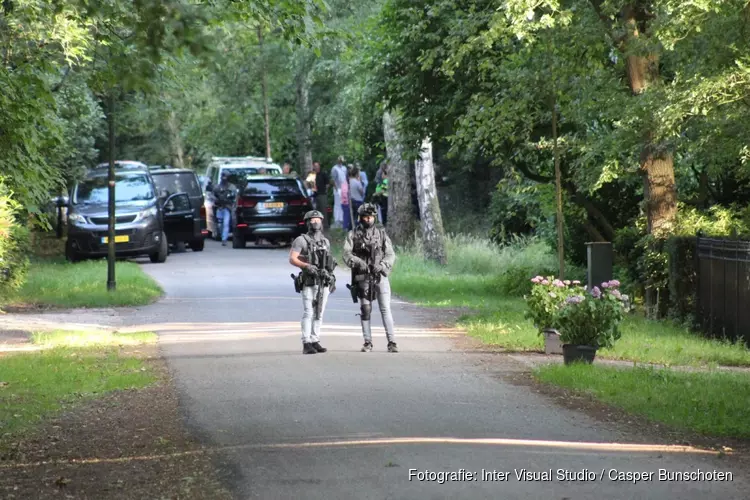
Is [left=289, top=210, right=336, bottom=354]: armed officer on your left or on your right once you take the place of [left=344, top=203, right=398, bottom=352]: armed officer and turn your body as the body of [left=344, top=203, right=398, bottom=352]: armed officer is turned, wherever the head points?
on your right

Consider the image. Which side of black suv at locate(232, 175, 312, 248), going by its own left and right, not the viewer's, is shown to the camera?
back

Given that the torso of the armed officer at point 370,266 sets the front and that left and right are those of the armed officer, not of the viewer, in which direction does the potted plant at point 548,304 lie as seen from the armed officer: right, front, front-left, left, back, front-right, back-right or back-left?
left

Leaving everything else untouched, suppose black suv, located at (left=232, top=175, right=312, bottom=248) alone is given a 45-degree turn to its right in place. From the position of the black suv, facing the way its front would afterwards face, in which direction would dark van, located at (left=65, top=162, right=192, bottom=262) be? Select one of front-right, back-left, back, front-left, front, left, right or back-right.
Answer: back

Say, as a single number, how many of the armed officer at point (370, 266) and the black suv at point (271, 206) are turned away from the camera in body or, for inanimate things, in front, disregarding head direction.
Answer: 1

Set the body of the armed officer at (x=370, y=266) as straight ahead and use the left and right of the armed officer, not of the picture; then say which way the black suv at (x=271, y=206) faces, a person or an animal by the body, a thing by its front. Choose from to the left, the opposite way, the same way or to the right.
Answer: the opposite way

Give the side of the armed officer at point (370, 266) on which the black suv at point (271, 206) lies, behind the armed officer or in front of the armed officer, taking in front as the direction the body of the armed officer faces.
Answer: behind

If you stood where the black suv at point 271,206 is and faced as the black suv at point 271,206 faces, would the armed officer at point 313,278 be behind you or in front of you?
behind

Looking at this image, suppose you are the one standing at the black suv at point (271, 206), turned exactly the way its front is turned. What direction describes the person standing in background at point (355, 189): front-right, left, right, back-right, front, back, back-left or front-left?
right
